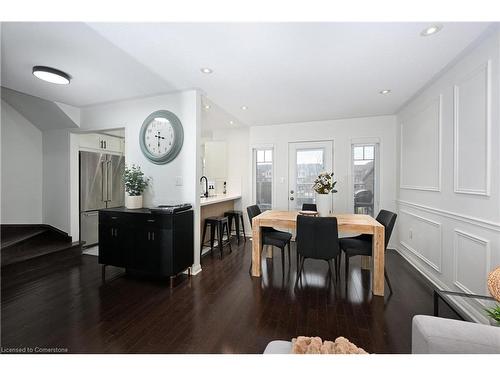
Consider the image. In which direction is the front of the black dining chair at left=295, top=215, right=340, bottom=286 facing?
away from the camera

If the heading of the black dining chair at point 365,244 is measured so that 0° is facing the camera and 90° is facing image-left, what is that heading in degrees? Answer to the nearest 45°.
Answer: approximately 90°

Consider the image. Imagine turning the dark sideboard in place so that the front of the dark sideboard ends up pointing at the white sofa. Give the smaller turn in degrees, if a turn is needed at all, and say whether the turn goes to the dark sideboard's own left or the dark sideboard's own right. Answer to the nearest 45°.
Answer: approximately 90° to the dark sideboard's own left

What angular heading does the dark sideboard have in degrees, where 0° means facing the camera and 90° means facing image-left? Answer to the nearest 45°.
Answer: approximately 45°

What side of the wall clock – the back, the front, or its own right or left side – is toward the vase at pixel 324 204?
left

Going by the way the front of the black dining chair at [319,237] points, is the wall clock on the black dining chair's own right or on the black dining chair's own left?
on the black dining chair's own left

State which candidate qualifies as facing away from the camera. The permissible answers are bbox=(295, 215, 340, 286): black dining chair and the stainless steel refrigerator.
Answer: the black dining chair

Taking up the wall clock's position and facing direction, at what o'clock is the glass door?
The glass door is roughly at 7 o'clock from the wall clock.

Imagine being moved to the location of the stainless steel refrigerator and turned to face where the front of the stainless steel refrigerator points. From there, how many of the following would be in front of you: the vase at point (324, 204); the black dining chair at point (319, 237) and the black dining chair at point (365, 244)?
3

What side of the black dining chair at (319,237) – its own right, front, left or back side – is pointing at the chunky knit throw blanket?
back

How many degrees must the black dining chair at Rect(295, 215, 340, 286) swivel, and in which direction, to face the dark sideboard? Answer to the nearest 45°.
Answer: approximately 90° to its left
